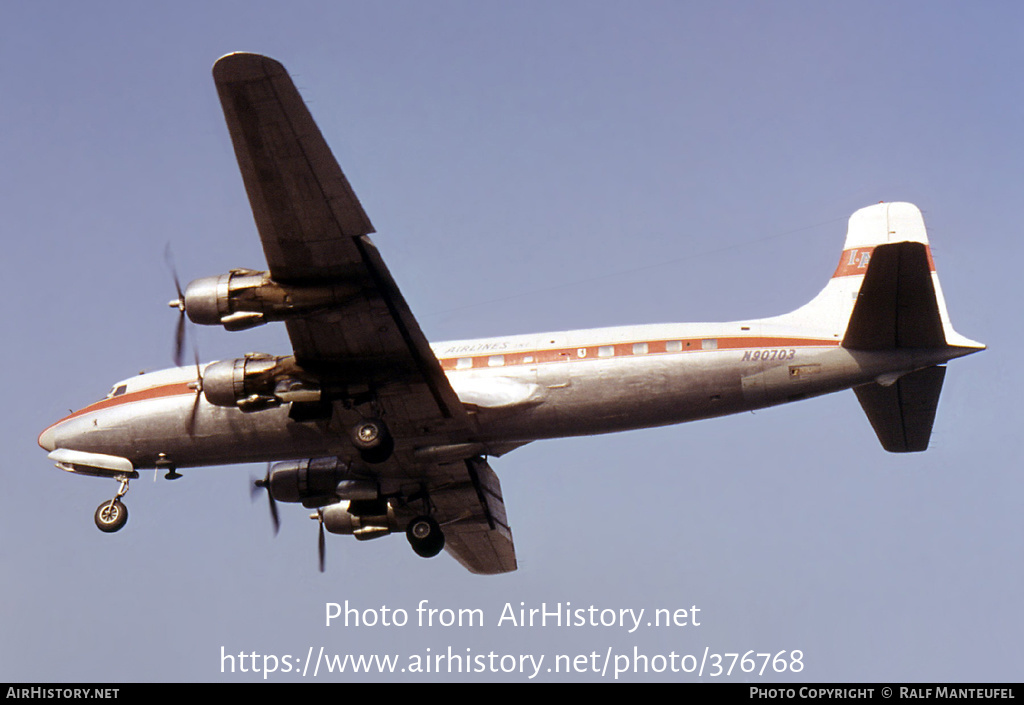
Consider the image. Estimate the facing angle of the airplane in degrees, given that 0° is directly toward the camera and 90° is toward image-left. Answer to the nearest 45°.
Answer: approximately 90°
